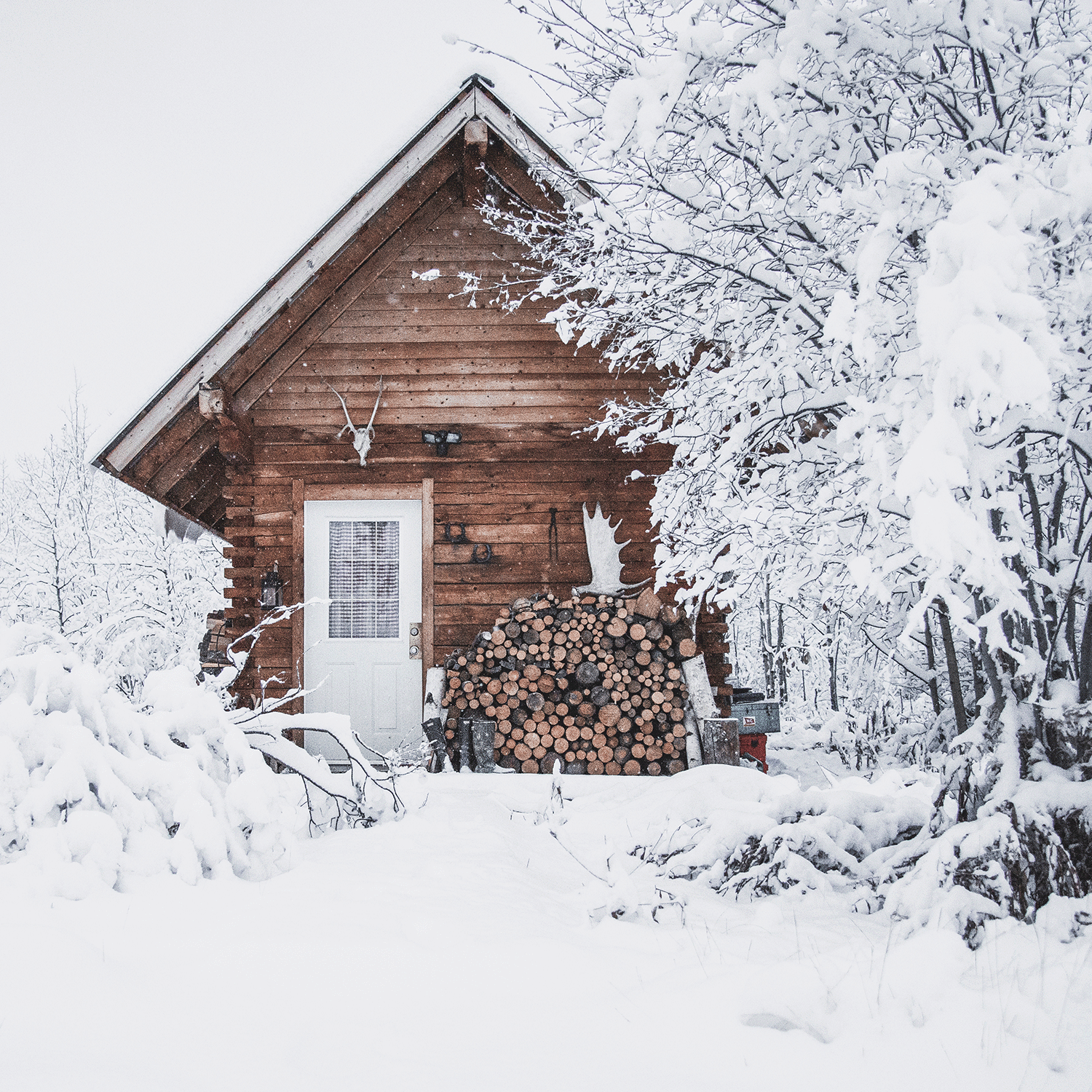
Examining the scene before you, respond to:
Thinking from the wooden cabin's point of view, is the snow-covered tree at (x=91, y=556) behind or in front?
behind

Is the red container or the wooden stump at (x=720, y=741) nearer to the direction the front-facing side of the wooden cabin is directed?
the wooden stump

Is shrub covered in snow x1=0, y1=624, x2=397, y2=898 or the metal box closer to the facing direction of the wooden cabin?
the shrub covered in snow

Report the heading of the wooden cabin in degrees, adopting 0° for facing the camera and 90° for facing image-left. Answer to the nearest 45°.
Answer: approximately 0°

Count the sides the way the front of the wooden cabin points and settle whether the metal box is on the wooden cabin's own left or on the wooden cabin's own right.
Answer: on the wooden cabin's own left

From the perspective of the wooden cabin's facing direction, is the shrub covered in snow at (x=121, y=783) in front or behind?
in front

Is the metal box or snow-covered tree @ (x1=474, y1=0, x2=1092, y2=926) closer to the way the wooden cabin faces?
the snow-covered tree

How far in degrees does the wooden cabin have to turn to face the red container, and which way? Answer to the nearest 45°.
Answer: approximately 90° to its left

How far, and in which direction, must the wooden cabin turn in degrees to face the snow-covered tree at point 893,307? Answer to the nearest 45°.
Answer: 0° — it already faces it
